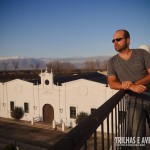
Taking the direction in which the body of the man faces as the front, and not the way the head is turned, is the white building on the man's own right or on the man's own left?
on the man's own right

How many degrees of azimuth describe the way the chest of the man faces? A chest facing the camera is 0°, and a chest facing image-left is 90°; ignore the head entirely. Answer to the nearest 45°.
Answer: approximately 45°

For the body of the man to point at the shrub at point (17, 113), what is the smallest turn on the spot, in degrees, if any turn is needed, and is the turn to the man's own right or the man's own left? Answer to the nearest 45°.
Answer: approximately 90° to the man's own right
